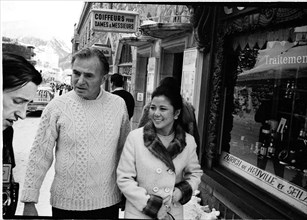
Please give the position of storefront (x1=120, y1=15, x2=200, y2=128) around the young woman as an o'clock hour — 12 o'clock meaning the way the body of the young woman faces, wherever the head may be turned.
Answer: The storefront is roughly at 6 o'clock from the young woman.

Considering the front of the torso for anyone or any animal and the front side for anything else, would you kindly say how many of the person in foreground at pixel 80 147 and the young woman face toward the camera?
2

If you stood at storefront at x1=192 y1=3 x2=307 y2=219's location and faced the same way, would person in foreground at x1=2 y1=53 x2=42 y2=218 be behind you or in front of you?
in front

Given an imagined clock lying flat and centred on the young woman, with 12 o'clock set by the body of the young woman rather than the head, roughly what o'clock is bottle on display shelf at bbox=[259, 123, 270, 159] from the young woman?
The bottle on display shelf is roughly at 7 o'clock from the young woman.

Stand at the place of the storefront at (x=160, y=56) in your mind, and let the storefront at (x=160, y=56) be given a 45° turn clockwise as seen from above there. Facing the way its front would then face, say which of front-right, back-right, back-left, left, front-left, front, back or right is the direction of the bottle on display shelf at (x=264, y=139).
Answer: back-left

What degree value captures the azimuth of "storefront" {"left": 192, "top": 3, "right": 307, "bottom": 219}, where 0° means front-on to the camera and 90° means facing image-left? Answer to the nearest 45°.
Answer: approximately 45°

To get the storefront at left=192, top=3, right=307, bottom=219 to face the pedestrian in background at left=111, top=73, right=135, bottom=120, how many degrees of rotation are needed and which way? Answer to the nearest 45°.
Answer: approximately 45° to its right

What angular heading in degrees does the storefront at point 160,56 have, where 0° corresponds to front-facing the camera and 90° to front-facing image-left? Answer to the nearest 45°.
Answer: approximately 45°

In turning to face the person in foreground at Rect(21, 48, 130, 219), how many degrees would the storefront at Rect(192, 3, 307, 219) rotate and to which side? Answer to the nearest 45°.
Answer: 0° — it already faces them

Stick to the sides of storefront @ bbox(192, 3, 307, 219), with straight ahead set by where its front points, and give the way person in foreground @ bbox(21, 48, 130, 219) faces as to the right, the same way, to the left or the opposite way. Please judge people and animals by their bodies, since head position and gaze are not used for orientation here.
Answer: to the left

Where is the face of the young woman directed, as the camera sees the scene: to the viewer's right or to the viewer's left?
to the viewer's left

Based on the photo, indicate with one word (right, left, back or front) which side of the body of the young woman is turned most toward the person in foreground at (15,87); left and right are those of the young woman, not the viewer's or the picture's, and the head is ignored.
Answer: right

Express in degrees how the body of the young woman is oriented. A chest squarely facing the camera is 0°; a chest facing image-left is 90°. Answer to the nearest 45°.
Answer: approximately 0°
